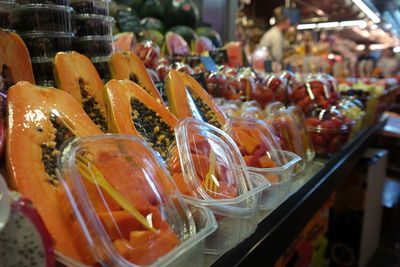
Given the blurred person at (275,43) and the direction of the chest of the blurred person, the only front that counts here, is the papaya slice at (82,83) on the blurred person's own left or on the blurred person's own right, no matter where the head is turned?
on the blurred person's own right

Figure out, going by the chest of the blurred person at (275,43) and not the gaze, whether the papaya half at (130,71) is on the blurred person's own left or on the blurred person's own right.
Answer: on the blurred person's own right

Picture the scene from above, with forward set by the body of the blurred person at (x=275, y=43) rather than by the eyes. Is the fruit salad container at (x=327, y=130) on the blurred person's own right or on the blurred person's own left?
on the blurred person's own right
